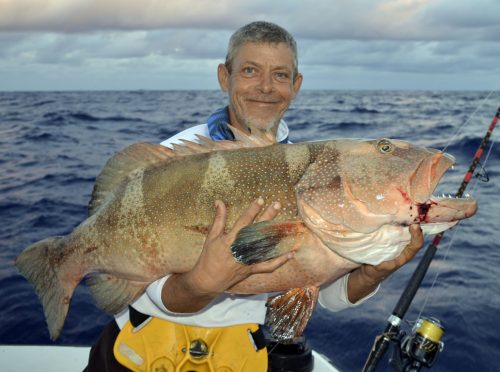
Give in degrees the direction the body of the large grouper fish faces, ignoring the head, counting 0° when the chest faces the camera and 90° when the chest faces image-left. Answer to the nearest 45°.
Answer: approximately 270°

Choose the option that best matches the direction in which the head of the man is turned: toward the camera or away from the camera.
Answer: toward the camera
